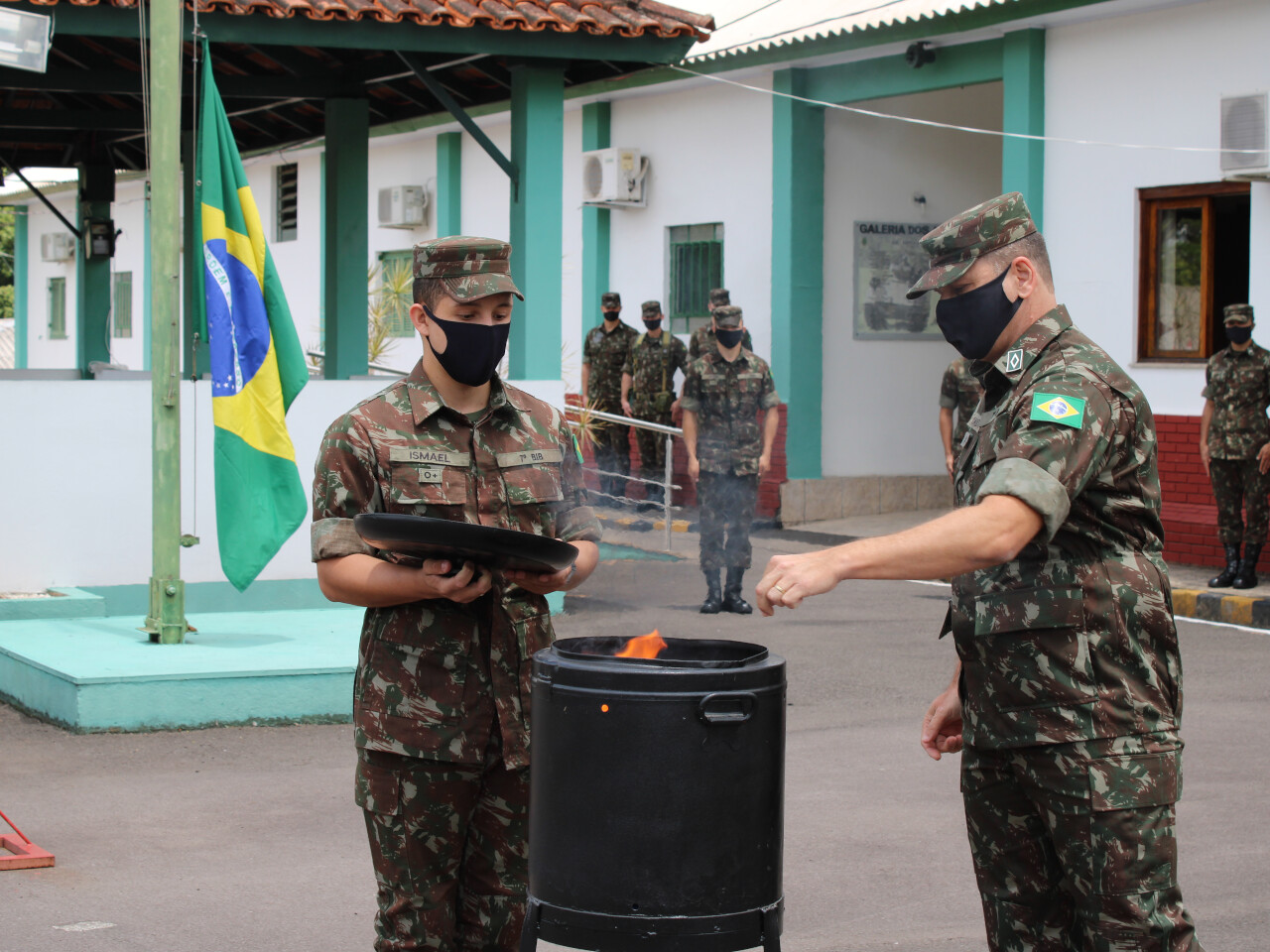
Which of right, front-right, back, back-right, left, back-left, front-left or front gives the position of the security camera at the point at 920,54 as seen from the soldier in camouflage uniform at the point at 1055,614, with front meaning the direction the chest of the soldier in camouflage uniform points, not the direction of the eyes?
right

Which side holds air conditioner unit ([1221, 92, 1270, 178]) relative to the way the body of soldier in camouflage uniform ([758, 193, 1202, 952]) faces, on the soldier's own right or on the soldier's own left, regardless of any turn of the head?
on the soldier's own right

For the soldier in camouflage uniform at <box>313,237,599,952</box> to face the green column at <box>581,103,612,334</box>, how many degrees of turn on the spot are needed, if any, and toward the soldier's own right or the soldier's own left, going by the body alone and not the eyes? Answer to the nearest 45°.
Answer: approximately 135° to the soldier's own left

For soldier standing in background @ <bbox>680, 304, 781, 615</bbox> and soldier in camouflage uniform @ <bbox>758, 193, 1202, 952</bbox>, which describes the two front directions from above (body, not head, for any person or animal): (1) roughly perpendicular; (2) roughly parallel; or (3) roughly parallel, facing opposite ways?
roughly perpendicular

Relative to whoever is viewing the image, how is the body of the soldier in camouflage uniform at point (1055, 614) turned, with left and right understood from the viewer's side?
facing to the left of the viewer

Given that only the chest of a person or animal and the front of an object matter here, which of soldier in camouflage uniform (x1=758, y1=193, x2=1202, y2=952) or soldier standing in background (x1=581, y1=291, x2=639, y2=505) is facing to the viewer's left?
the soldier in camouflage uniform

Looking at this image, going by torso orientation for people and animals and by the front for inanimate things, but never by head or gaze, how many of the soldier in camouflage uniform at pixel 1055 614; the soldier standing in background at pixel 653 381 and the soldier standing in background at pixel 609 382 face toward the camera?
2

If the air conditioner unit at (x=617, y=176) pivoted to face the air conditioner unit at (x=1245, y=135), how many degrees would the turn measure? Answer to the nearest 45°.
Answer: approximately 90° to its left
